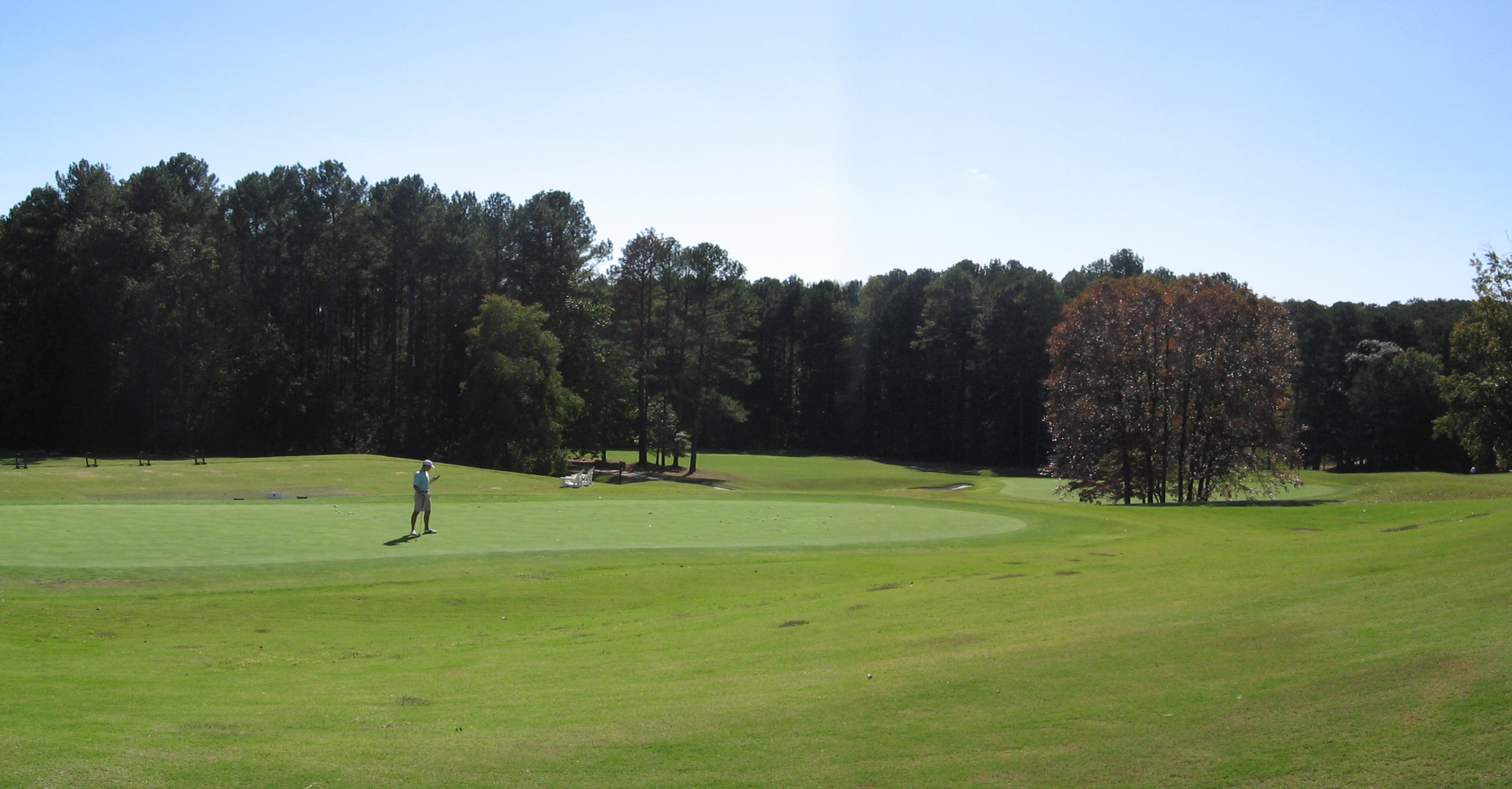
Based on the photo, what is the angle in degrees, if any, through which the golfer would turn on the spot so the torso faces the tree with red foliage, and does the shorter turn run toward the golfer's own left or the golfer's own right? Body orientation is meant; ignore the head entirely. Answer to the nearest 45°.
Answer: approximately 45° to the golfer's own left

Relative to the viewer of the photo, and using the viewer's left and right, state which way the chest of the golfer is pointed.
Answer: facing to the right of the viewer

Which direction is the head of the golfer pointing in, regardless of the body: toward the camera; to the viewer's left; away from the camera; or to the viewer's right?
to the viewer's right
